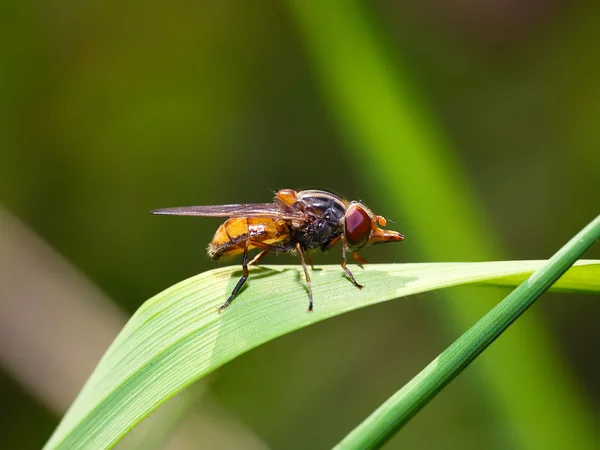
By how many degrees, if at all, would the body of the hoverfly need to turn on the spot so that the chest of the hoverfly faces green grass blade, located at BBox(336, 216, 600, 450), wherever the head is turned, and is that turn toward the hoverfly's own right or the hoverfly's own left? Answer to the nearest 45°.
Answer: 0° — it already faces it

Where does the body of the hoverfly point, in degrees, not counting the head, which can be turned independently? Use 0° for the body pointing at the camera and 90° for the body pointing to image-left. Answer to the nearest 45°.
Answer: approximately 270°
